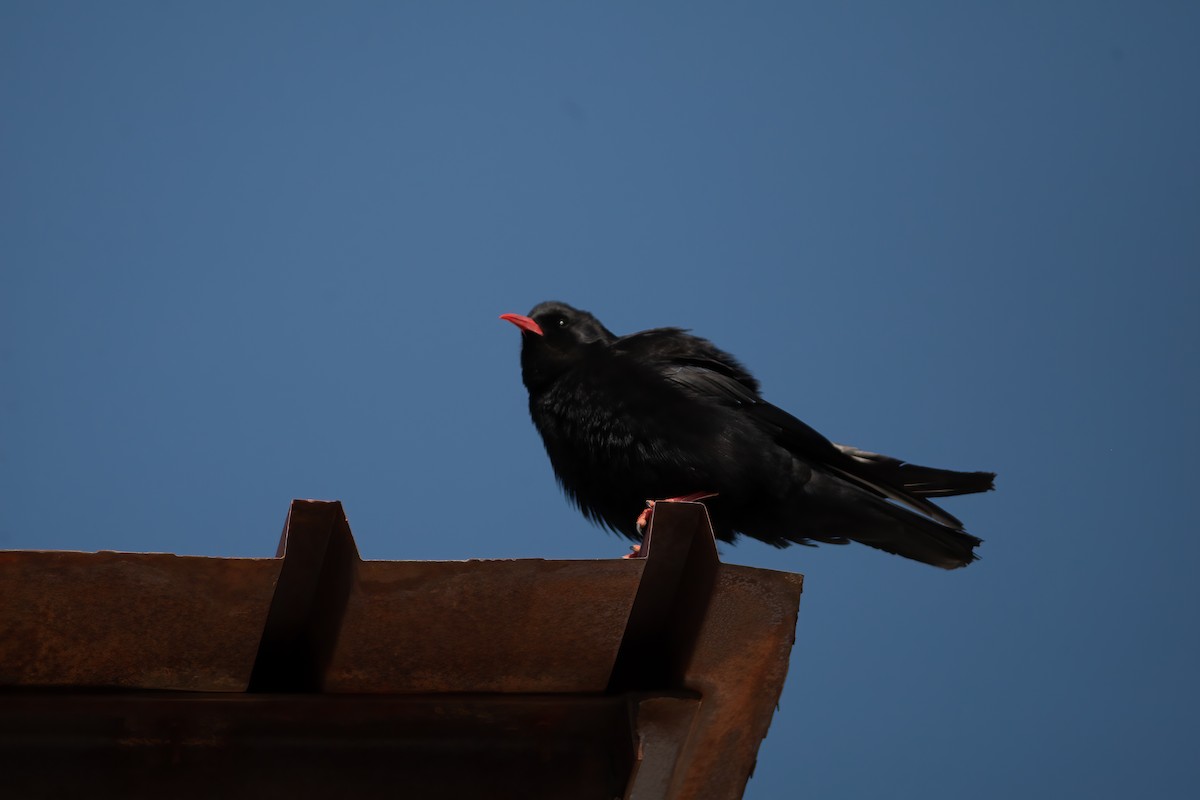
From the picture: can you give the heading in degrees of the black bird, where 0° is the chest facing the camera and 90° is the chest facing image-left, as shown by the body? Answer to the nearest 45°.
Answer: approximately 90°
